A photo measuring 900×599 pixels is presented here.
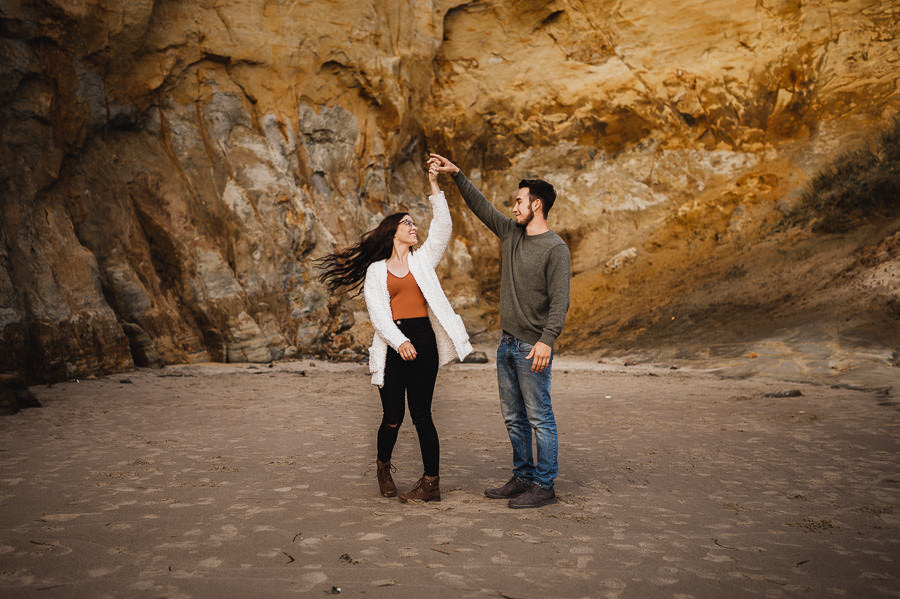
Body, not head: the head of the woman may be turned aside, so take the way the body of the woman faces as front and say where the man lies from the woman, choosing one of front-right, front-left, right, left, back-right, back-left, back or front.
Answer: left

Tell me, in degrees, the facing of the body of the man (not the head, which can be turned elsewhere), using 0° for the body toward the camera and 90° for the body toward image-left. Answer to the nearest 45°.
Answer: approximately 45°

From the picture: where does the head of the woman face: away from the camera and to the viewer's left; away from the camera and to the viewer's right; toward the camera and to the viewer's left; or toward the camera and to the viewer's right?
toward the camera and to the viewer's right

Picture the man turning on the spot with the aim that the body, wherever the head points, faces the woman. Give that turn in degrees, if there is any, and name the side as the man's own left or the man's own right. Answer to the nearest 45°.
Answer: approximately 45° to the man's own right

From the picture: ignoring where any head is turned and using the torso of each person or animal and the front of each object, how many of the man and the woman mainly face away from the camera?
0

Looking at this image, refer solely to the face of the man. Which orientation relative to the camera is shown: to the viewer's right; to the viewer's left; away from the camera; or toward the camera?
to the viewer's left

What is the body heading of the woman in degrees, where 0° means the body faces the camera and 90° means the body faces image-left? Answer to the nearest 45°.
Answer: approximately 0°
